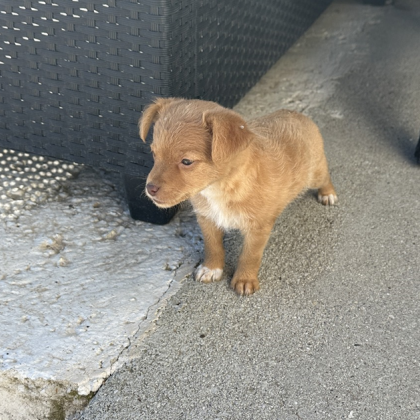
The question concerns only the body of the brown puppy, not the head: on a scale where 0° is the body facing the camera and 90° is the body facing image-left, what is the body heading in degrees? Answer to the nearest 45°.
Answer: approximately 45°

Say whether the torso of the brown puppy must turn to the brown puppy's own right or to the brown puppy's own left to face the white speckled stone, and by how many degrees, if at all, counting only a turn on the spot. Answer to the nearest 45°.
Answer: approximately 45° to the brown puppy's own right
